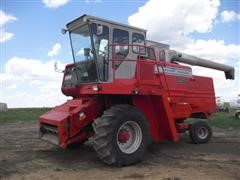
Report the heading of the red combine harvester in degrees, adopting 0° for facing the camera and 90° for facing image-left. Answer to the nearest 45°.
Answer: approximately 45°
